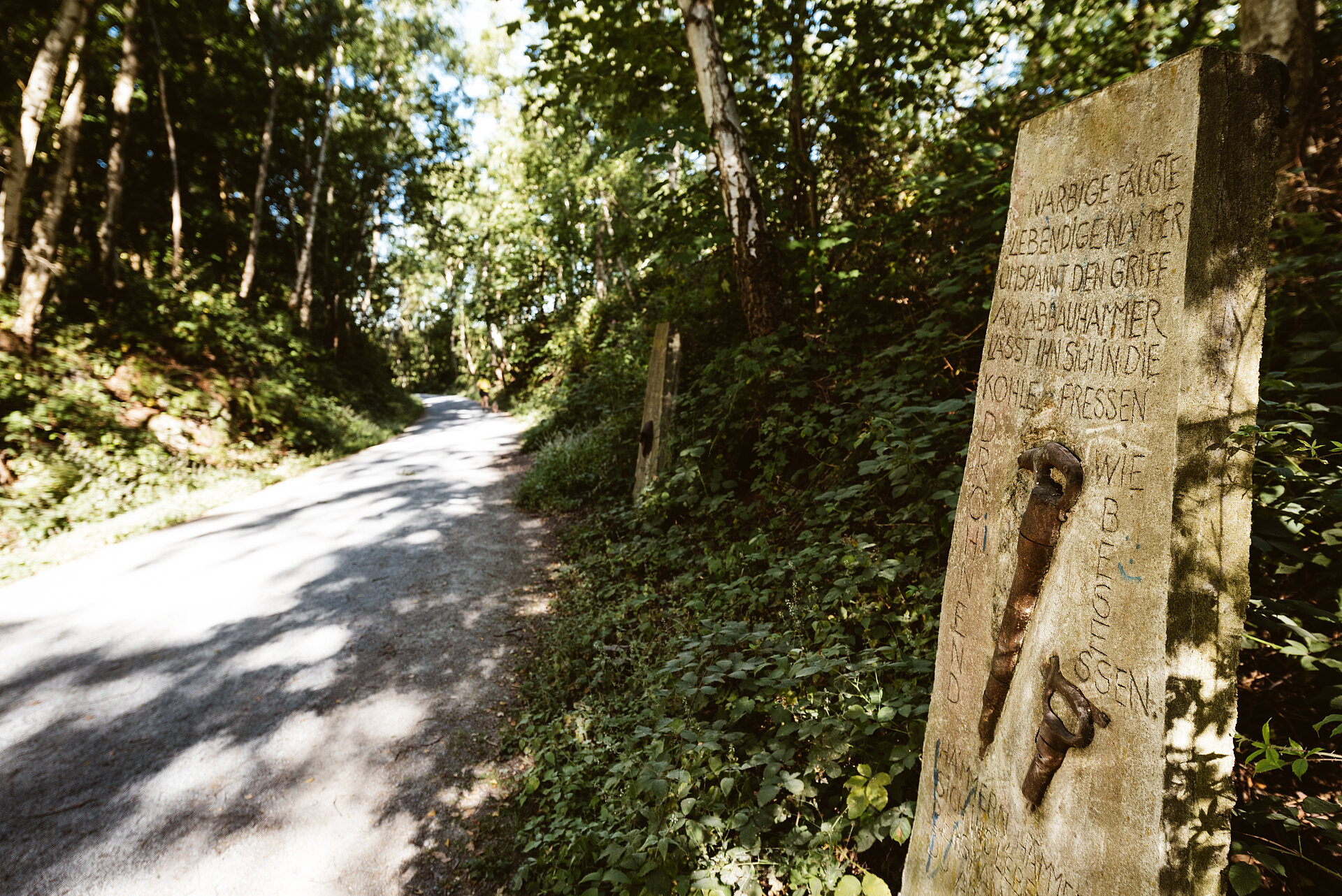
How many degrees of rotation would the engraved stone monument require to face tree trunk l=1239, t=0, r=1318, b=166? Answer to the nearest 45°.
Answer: approximately 135° to its right

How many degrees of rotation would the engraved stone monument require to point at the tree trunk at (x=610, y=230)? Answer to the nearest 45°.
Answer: approximately 90° to its right

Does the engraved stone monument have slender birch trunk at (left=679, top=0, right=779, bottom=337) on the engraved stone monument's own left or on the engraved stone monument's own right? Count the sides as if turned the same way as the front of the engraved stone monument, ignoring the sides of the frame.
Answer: on the engraved stone monument's own right

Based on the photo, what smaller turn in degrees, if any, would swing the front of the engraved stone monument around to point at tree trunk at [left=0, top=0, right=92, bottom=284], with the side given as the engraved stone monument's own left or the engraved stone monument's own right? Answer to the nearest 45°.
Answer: approximately 45° to the engraved stone monument's own right

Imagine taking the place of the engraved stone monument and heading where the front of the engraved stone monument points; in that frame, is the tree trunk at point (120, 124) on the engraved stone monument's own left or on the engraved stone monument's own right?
on the engraved stone monument's own right

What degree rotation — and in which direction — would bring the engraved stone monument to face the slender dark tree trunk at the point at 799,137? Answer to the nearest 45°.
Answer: approximately 90° to its right

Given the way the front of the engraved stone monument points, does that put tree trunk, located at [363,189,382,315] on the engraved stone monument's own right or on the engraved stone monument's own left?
on the engraved stone monument's own right

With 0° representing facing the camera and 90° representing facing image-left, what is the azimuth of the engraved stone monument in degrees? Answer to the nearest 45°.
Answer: approximately 45°

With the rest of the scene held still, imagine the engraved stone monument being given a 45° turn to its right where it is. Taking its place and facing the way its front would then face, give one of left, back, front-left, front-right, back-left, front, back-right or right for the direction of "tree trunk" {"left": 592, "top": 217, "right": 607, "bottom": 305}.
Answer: front-right

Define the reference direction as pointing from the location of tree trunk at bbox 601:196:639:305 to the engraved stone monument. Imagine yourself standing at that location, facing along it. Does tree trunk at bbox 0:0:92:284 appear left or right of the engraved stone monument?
right

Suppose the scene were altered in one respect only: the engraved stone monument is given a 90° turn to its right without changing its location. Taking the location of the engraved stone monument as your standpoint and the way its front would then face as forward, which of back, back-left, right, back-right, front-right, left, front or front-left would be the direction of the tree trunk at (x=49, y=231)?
front-left
